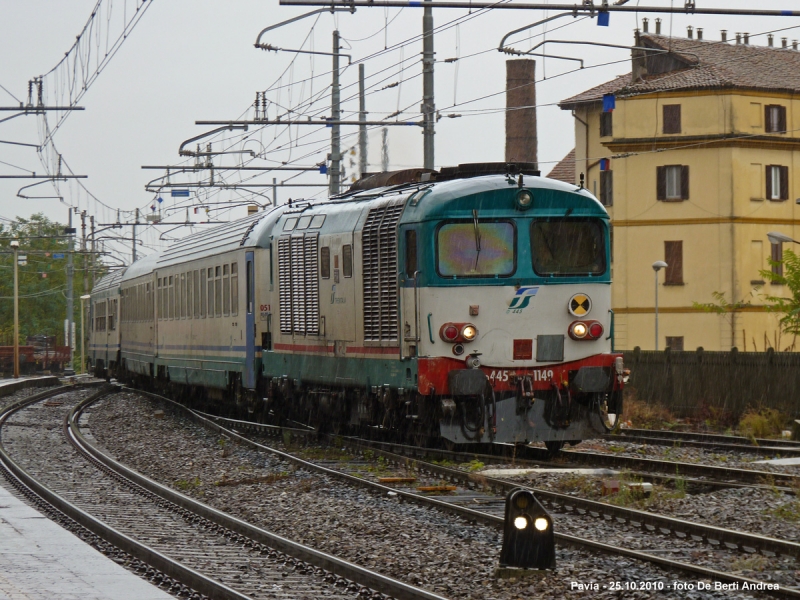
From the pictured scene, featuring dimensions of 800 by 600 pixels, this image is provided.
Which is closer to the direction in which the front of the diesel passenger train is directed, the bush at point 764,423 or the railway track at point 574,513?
the railway track

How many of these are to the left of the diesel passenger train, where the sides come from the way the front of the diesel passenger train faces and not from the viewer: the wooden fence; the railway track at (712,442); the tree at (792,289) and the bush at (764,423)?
4

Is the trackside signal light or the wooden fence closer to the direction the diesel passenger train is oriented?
the trackside signal light

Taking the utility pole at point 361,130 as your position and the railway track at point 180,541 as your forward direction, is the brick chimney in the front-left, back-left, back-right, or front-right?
back-left

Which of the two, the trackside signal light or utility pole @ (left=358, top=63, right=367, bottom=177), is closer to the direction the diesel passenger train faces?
the trackside signal light

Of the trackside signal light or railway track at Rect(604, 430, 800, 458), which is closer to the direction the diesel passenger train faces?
the trackside signal light

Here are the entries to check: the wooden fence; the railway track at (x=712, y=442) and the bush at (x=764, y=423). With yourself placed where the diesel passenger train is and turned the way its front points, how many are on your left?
3

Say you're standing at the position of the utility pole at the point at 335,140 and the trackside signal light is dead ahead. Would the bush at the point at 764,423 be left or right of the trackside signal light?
left

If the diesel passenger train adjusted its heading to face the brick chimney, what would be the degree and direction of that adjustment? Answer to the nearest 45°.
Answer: approximately 135° to its left

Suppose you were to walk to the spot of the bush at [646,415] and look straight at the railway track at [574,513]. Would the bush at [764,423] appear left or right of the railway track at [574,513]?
left

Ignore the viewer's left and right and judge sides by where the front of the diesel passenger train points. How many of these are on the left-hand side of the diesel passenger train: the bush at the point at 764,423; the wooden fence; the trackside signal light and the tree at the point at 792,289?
3

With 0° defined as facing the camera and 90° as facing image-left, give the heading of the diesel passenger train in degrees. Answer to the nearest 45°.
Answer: approximately 315°

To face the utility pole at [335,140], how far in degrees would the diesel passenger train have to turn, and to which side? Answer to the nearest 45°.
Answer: approximately 135° to its left

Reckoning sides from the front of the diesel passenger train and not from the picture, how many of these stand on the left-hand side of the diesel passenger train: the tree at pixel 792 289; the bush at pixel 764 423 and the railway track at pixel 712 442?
3
